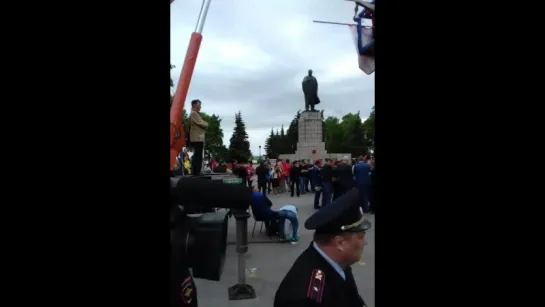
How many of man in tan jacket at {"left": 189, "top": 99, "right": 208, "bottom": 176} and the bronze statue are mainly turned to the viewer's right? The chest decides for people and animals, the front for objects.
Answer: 1

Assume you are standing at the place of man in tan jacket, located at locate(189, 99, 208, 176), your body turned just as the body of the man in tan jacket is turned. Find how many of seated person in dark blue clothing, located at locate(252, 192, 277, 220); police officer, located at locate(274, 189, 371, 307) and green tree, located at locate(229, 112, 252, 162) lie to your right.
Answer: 1

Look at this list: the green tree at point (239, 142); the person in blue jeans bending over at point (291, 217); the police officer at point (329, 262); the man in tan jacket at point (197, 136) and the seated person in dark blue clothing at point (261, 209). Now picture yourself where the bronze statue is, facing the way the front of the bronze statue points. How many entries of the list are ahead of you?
4

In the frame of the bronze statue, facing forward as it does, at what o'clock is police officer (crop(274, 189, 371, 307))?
The police officer is roughly at 12 o'clock from the bronze statue.

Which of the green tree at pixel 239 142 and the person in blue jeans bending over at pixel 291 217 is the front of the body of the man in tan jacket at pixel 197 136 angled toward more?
the person in blue jeans bending over

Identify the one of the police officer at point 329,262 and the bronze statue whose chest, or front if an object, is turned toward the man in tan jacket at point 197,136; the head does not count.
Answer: the bronze statue

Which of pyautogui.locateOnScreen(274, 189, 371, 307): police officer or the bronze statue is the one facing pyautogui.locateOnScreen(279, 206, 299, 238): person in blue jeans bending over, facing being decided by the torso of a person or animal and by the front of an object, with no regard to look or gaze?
the bronze statue

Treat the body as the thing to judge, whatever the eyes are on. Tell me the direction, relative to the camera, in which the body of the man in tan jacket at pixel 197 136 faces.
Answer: to the viewer's right
